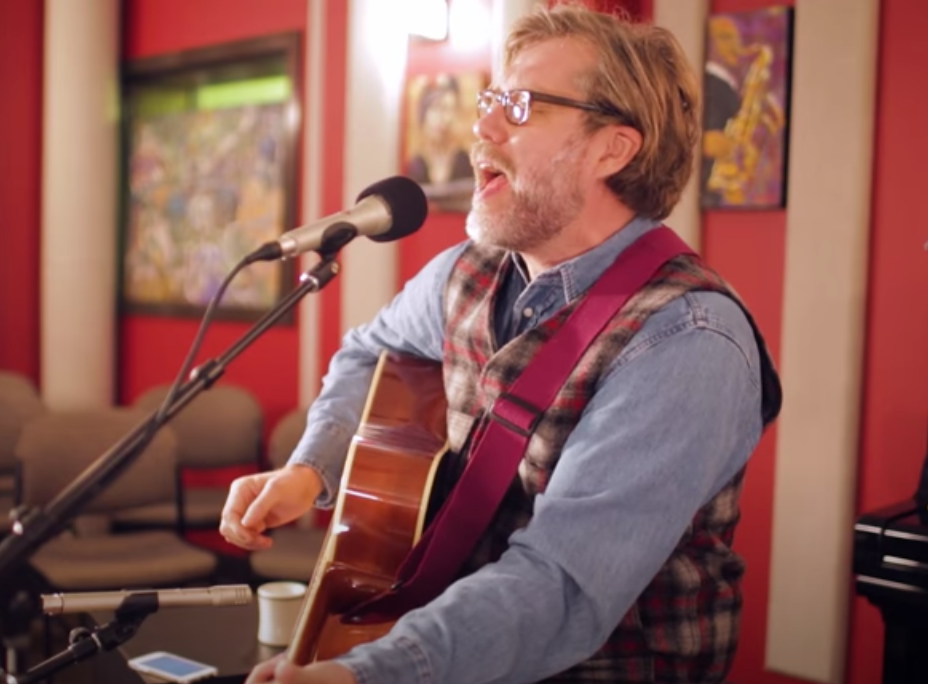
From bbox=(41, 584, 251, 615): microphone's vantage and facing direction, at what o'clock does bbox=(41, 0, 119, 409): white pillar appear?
The white pillar is roughly at 9 o'clock from the microphone.

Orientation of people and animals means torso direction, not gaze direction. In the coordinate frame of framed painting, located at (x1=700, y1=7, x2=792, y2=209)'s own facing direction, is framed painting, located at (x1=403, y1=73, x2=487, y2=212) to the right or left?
on its right

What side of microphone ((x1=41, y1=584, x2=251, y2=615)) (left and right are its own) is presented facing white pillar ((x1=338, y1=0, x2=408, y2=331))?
left

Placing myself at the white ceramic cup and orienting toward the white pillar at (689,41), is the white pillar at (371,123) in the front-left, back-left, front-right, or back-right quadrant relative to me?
front-left

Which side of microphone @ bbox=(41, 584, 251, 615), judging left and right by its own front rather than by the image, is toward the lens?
right

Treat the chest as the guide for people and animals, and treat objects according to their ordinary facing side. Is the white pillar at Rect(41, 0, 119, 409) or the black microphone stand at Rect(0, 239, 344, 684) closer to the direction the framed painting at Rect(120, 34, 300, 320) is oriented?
the black microphone stand

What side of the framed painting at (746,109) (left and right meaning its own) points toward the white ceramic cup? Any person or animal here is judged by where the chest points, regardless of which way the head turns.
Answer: front

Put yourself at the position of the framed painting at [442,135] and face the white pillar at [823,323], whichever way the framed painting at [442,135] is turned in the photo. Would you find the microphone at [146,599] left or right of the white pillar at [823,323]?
right
